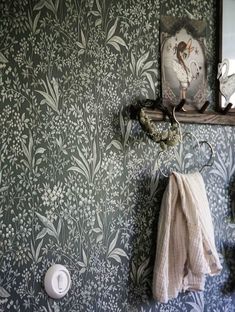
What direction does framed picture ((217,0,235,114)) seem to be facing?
toward the camera
